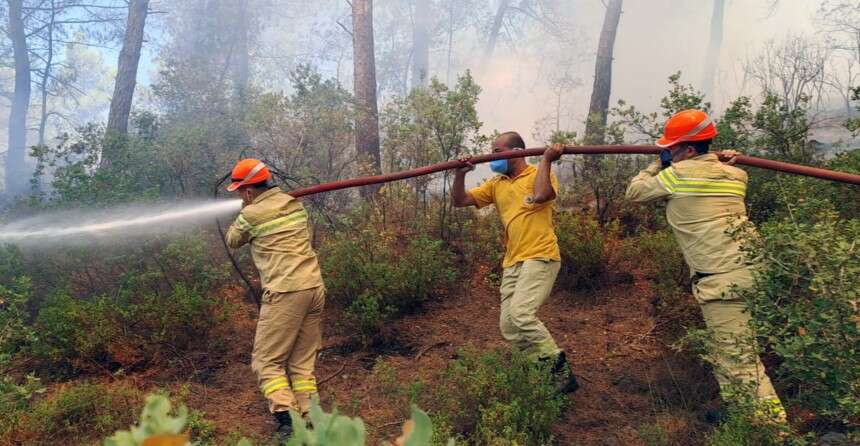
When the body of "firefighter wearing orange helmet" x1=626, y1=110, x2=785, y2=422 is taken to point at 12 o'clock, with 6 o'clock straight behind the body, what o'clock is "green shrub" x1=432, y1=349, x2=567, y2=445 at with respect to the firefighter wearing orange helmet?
The green shrub is roughly at 10 o'clock from the firefighter wearing orange helmet.

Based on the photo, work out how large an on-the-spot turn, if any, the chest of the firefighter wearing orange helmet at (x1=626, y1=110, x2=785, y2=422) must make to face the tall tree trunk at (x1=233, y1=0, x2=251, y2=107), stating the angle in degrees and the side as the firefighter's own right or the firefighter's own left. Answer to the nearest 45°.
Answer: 0° — they already face it

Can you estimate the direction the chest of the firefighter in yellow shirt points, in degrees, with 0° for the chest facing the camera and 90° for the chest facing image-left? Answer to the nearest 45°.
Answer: approximately 45°

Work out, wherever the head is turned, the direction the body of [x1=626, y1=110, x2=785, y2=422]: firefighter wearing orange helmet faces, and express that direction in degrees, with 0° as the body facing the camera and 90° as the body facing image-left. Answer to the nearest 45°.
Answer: approximately 135°

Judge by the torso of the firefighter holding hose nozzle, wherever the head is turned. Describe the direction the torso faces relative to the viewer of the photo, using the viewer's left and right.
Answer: facing away from the viewer and to the left of the viewer

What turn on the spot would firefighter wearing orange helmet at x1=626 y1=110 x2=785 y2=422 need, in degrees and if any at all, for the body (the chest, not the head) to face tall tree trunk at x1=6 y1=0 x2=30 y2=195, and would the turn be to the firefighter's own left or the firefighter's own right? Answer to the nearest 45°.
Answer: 0° — they already face it

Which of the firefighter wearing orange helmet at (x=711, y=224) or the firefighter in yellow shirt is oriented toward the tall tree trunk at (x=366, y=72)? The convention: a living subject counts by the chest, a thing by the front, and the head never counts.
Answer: the firefighter wearing orange helmet

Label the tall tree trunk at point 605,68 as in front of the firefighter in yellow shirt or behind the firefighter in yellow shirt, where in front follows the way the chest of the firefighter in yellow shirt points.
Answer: behind

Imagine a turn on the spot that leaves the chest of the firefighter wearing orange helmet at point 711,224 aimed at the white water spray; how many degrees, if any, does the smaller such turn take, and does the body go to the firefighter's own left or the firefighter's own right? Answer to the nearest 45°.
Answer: approximately 45° to the firefighter's own left

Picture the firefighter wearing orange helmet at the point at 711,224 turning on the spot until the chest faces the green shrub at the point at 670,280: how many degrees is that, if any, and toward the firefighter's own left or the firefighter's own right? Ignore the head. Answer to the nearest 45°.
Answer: approximately 45° to the firefighter's own right

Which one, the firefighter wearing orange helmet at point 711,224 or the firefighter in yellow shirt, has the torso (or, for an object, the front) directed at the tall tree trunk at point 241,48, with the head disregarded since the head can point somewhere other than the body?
the firefighter wearing orange helmet

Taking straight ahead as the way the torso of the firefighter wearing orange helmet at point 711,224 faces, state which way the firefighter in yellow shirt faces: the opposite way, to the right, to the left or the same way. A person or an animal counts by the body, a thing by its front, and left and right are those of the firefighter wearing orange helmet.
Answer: to the left

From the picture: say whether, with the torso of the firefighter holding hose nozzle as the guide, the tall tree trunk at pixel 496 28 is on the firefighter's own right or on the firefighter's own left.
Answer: on the firefighter's own right
